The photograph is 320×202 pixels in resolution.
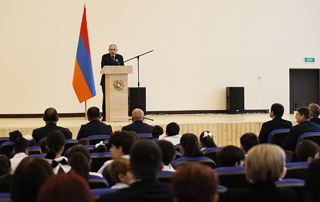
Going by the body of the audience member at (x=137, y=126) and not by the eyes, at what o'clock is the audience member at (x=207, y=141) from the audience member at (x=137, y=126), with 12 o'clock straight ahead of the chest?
the audience member at (x=207, y=141) is roughly at 5 o'clock from the audience member at (x=137, y=126).

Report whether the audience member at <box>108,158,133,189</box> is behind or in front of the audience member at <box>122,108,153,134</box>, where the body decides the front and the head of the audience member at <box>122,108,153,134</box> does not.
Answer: behind

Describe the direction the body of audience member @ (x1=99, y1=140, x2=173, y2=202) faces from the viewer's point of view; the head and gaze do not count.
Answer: away from the camera

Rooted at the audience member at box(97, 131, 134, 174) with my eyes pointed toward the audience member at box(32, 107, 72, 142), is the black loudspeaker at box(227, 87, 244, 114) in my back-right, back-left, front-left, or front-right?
front-right

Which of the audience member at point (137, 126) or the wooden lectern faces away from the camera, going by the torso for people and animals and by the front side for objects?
the audience member

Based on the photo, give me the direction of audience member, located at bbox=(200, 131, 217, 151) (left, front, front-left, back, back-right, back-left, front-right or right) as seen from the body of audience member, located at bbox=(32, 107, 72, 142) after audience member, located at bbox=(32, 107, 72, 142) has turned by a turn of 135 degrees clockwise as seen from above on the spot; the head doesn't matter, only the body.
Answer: front

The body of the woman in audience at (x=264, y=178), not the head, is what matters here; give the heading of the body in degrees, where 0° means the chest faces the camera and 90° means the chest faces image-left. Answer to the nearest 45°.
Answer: approximately 180°

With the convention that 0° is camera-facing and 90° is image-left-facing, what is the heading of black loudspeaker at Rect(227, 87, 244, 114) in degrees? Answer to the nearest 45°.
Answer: approximately 0°

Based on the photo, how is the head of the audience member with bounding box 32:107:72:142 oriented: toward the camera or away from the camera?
away from the camera

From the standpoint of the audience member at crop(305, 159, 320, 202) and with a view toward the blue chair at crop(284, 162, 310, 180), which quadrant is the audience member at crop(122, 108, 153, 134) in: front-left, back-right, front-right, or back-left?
front-left

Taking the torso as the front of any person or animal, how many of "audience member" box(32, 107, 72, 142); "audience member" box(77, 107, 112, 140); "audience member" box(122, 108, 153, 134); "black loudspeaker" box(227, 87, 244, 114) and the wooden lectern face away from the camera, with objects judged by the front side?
3

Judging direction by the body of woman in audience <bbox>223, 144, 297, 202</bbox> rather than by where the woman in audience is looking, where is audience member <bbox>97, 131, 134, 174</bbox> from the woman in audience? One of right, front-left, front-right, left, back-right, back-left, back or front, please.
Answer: front-left

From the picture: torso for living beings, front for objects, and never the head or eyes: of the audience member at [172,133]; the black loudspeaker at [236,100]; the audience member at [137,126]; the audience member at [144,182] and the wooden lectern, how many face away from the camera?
3

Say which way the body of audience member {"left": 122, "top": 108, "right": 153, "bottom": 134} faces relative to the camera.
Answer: away from the camera

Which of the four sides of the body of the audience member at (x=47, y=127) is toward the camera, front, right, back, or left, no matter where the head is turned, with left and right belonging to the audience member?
back

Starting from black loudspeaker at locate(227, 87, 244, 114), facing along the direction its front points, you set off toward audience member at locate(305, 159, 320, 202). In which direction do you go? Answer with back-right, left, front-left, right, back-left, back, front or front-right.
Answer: front

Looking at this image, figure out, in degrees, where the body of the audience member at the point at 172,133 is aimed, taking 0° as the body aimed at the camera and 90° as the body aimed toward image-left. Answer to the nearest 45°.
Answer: approximately 180°

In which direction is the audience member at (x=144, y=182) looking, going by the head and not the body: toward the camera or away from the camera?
away from the camera

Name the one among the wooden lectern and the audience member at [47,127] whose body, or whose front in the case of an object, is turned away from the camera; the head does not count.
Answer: the audience member
